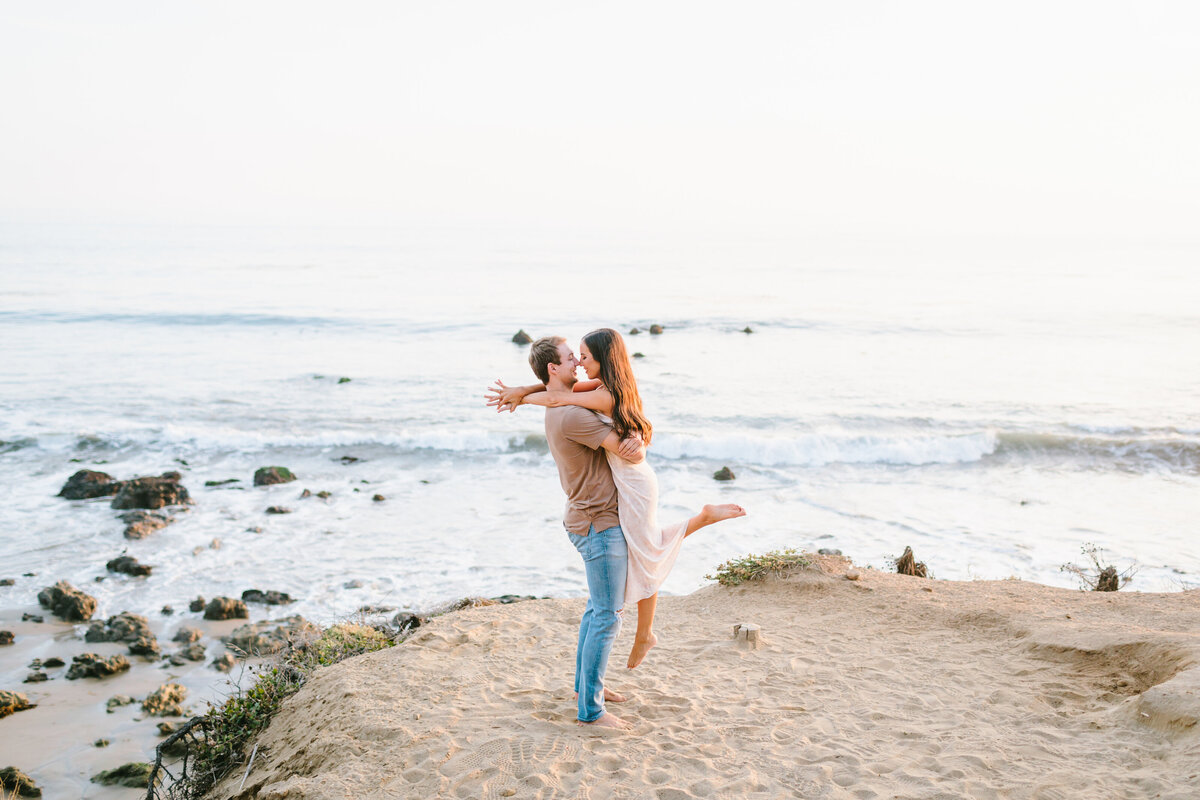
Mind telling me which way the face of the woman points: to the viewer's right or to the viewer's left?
to the viewer's left

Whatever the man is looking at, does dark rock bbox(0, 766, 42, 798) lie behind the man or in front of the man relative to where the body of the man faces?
behind

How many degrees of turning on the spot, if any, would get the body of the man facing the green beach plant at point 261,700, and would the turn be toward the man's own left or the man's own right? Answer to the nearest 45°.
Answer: approximately 135° to the man's own left

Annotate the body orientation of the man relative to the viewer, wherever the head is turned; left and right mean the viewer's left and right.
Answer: facing to the right of the viewer

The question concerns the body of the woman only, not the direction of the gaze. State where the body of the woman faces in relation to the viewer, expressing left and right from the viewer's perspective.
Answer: facing to the left of the viewer

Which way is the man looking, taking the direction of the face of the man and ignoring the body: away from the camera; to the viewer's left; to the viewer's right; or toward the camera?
to the viewer's right

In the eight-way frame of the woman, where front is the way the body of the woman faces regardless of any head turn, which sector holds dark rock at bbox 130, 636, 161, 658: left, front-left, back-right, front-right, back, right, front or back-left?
front-right
